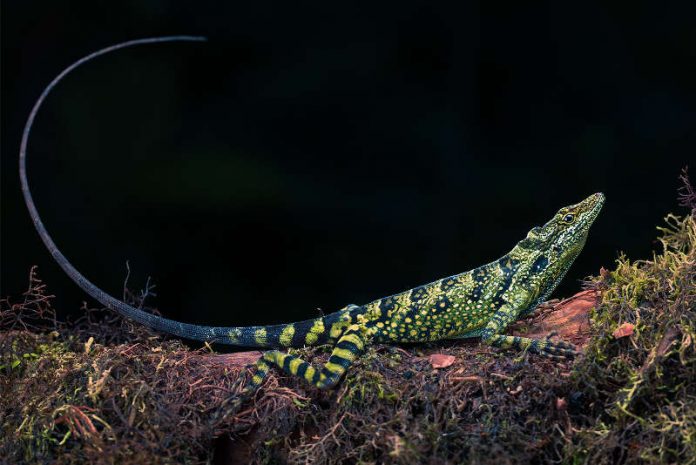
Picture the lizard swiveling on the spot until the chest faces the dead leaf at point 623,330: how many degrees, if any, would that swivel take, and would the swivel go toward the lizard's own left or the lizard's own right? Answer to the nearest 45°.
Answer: approximately 45° to the lizard's own right

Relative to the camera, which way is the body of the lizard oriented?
to the viewer's right
